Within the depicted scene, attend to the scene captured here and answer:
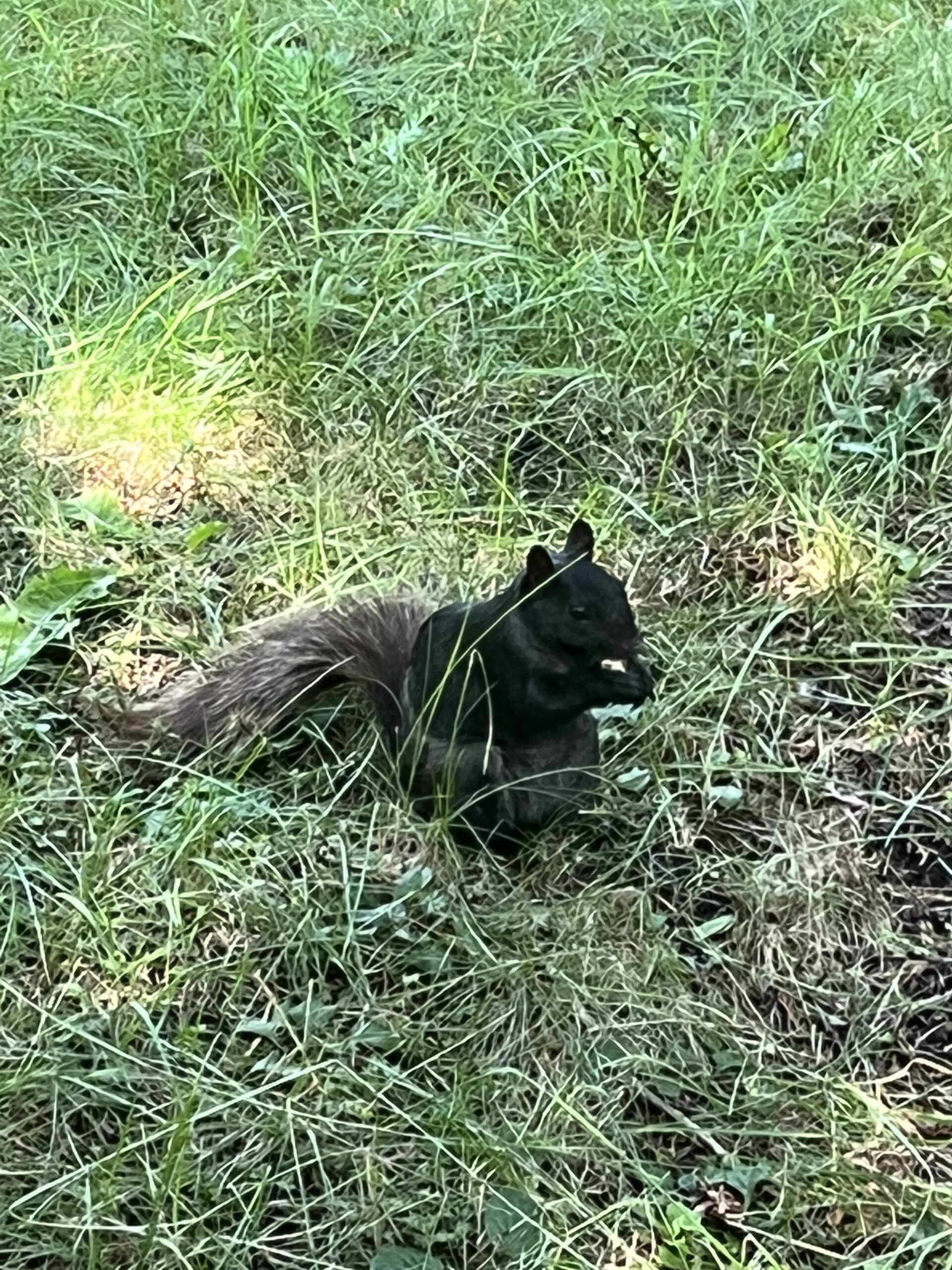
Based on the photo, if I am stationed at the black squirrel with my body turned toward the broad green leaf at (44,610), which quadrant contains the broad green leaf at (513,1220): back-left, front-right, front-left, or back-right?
back-left

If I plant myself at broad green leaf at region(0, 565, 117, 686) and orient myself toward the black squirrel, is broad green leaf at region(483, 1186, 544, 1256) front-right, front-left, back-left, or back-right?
front-right

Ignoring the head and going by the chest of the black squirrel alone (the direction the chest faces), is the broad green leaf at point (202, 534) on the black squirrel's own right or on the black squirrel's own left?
on the black squirrel's own left

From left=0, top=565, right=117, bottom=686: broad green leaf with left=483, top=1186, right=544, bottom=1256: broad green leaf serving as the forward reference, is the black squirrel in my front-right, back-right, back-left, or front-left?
front-left

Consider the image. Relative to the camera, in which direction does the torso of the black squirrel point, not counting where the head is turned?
to the viewer's right

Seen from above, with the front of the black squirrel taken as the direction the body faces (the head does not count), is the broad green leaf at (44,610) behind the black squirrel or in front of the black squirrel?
behind

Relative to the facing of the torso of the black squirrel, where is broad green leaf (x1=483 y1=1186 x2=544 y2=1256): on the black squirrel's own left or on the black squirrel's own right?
on the black squirrel's own right

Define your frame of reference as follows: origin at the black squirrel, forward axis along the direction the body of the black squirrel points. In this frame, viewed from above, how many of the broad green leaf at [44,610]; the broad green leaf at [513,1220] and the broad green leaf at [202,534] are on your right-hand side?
1

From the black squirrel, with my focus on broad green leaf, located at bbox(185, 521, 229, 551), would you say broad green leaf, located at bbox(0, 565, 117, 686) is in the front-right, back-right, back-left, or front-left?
front-left
